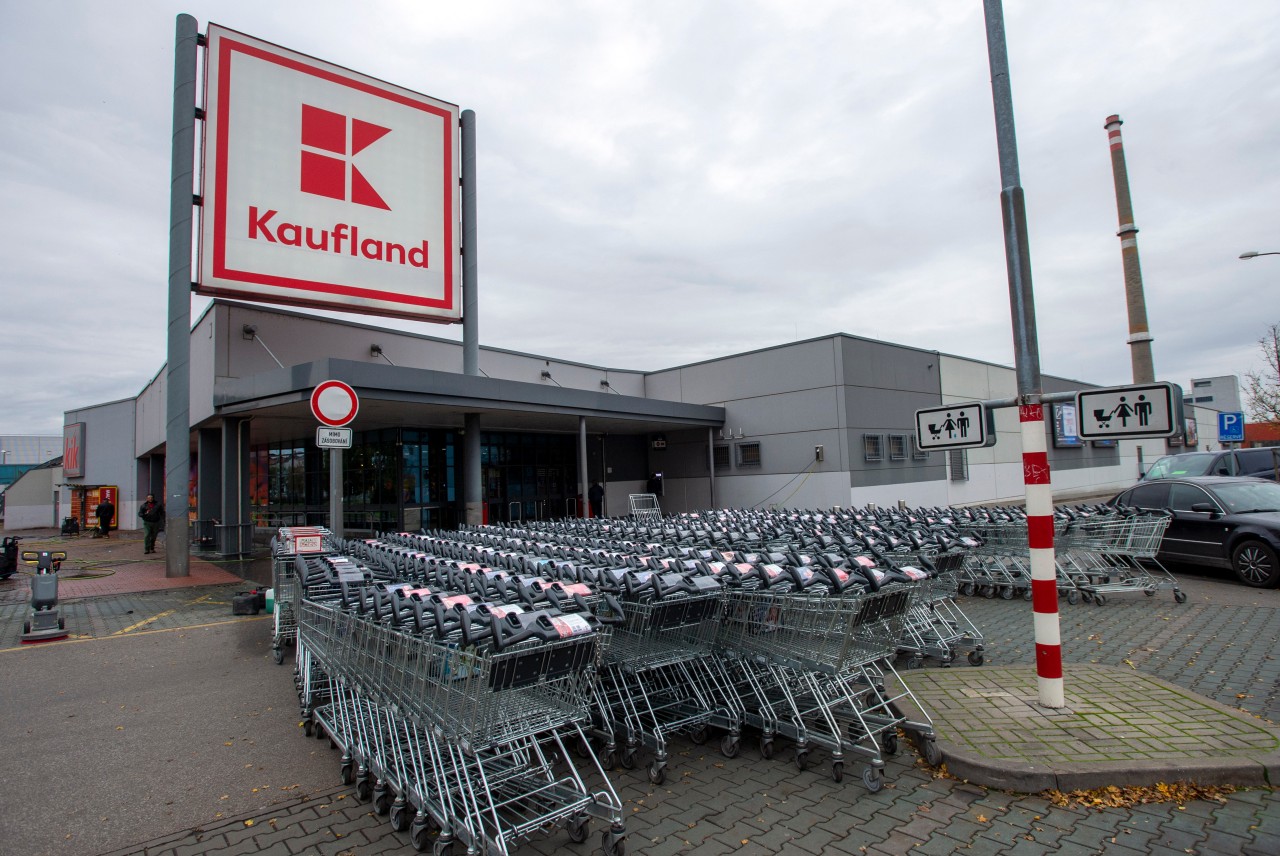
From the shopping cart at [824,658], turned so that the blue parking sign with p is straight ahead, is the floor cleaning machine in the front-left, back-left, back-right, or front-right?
back-left

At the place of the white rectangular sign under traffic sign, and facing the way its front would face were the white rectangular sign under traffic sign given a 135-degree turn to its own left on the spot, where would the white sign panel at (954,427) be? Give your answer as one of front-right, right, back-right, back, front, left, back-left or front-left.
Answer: right

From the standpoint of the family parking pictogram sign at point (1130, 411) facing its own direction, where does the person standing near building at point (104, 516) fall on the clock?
The person standing near building is roughly at 3 o'clock from the family parking pictogram sign.

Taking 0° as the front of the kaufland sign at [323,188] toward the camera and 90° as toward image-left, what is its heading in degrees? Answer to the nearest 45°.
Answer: approximately 315°

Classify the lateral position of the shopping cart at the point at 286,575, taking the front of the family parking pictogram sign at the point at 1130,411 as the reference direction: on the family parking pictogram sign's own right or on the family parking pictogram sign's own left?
on the family parking pictogram sign's own right

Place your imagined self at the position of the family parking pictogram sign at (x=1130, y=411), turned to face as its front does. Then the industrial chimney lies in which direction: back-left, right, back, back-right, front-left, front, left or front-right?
back

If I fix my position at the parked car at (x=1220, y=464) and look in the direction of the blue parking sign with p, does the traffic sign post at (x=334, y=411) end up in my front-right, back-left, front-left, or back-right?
back-left

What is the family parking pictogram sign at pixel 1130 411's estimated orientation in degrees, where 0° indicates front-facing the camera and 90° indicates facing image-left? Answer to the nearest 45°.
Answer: approximately 0°

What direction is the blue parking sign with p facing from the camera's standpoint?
toward the camera
